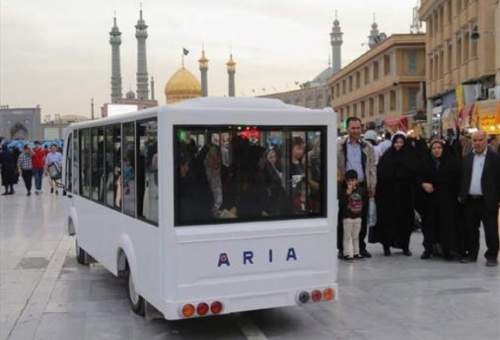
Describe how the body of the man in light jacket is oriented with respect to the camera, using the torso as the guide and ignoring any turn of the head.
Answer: toward the camera

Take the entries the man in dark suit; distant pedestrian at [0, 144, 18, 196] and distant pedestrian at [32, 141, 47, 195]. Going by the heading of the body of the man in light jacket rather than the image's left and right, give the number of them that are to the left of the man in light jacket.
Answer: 1

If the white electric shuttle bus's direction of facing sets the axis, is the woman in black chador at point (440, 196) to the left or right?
on its right

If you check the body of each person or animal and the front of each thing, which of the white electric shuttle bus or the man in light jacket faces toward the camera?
the man in light jacket

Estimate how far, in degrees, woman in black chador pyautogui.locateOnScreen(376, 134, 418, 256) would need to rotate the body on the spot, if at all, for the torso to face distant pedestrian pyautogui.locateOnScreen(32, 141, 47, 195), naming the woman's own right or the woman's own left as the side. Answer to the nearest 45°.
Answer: approximately 135° to the woman's own right

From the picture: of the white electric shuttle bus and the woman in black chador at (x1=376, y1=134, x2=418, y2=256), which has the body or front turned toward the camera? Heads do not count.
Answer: the woman in black chador

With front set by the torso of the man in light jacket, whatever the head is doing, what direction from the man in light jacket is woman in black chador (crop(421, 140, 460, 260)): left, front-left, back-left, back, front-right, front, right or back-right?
left

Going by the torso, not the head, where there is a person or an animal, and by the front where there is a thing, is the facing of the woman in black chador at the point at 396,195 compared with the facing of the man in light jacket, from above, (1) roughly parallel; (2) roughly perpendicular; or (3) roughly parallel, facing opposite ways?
roughly parallel

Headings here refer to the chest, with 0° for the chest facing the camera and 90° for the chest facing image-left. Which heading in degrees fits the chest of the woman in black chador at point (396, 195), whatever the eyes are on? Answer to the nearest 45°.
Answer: approximately 0°

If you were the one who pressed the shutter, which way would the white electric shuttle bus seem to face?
facing away from the viewer and to the left of the viewer

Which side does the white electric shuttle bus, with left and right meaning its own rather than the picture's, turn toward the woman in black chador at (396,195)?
right

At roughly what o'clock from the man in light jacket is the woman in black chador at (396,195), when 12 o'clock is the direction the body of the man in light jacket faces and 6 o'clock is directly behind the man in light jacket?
The woman in black chador is roughly at 8 o'clock from the man in light jacket.

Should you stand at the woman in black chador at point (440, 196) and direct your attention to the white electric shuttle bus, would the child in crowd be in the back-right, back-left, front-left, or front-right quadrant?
front-right
